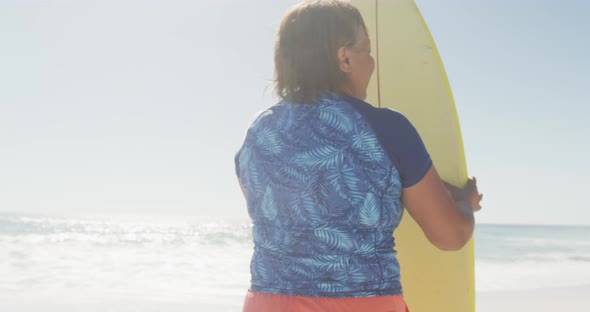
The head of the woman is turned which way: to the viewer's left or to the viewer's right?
to the viewer's right

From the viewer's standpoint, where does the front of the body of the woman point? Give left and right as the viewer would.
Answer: facing away from the viewer and to the right of the viewer
